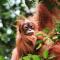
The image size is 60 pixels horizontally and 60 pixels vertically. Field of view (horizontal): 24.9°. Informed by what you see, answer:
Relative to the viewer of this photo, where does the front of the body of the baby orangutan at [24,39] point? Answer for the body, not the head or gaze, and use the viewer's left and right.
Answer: facing the viewer and to the right of the viewer
